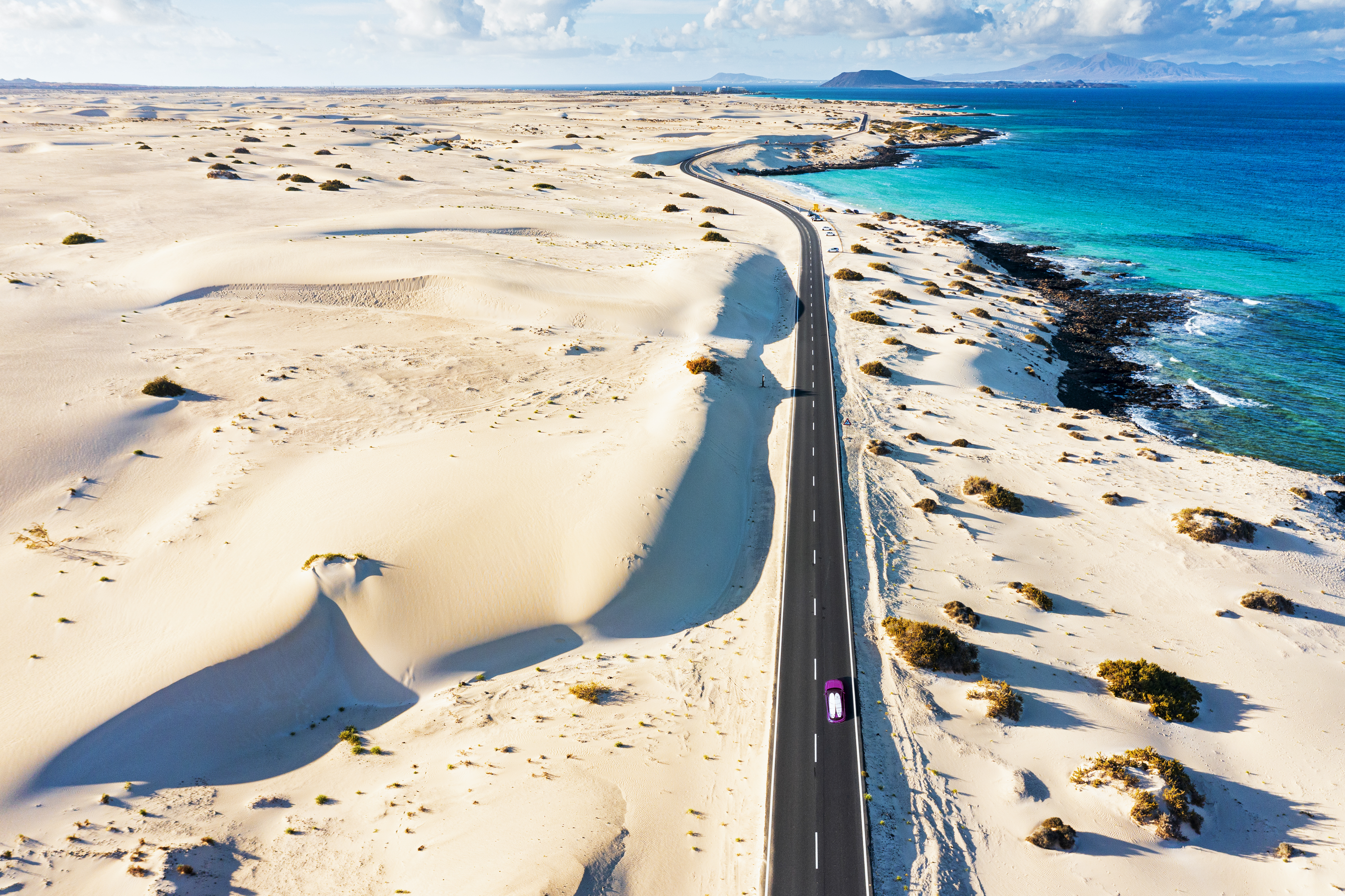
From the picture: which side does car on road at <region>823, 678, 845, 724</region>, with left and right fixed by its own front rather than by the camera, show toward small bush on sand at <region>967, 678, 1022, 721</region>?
right

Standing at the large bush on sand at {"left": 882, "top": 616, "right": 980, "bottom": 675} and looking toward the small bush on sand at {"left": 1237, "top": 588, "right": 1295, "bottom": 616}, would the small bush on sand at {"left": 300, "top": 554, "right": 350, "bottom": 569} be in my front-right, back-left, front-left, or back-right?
back-left

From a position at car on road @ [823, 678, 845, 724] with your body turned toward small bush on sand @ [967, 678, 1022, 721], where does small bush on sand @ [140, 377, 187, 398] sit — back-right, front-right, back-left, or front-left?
back-left

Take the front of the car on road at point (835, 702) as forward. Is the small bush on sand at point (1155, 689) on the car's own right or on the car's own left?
on the car's own right

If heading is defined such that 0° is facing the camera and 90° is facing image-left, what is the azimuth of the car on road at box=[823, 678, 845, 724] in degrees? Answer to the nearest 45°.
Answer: approximately 180°

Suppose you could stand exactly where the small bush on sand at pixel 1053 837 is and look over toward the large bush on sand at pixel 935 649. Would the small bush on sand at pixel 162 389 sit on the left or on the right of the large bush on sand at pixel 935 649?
left

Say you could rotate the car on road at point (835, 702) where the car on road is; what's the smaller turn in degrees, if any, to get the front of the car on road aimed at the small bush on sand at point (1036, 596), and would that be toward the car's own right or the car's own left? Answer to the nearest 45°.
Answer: approximately 45° to the car's own right

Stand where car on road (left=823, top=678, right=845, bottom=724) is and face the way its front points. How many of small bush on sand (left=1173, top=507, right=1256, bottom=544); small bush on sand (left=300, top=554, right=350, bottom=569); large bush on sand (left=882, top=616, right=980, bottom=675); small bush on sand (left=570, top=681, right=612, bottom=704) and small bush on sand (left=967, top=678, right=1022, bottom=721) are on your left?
2

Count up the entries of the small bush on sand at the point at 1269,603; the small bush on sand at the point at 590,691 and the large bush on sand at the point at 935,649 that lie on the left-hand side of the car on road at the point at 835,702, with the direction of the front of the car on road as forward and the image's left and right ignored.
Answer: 1

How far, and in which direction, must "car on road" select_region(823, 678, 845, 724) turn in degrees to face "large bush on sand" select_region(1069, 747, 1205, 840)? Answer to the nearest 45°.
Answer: approximately 90° to its right

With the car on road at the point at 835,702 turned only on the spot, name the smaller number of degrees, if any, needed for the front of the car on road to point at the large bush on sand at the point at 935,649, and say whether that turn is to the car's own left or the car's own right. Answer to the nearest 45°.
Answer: approximately 45° to the car's own right

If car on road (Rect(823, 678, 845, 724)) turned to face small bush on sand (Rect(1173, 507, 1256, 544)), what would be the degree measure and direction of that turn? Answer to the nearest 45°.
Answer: approximately 45° to its right

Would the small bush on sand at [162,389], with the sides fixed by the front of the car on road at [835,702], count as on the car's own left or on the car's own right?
on the car's own left
